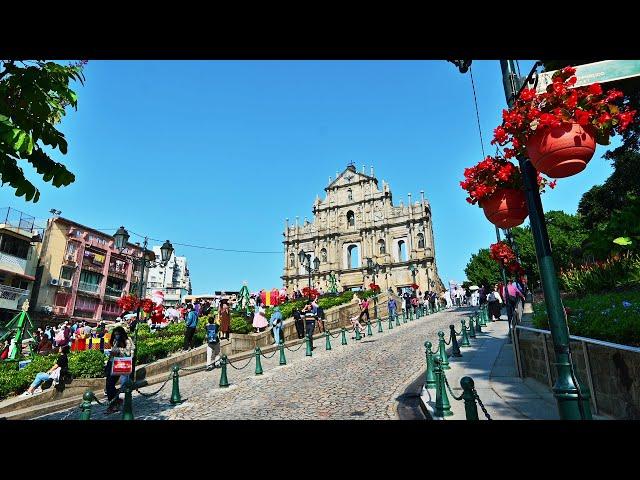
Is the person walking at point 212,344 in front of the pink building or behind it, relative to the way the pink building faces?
in front

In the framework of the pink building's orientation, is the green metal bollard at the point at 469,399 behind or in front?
in front

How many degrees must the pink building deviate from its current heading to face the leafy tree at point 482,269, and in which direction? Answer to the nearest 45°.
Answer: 0° — it already faces it

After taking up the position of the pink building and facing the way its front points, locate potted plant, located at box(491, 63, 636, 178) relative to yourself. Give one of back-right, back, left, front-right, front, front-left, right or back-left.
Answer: front-right

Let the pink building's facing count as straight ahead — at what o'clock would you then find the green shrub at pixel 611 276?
The green shrub is roughly at 1 o'clock from the pink building.

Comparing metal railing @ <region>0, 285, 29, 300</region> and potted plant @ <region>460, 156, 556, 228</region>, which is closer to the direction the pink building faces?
the potted plant

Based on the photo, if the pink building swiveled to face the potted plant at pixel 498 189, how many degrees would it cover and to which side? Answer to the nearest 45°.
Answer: approximately 45° to its right

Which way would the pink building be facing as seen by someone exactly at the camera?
facing the viewer and to the right of the viewer
